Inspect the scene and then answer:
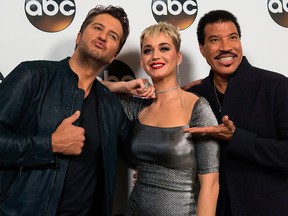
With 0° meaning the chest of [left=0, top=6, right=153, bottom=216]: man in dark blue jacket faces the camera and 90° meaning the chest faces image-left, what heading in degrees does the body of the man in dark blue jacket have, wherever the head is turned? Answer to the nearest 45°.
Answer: approximately 315°

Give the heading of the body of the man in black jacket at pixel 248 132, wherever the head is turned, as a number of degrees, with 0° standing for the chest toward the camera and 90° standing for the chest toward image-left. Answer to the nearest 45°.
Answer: approximately 45°
